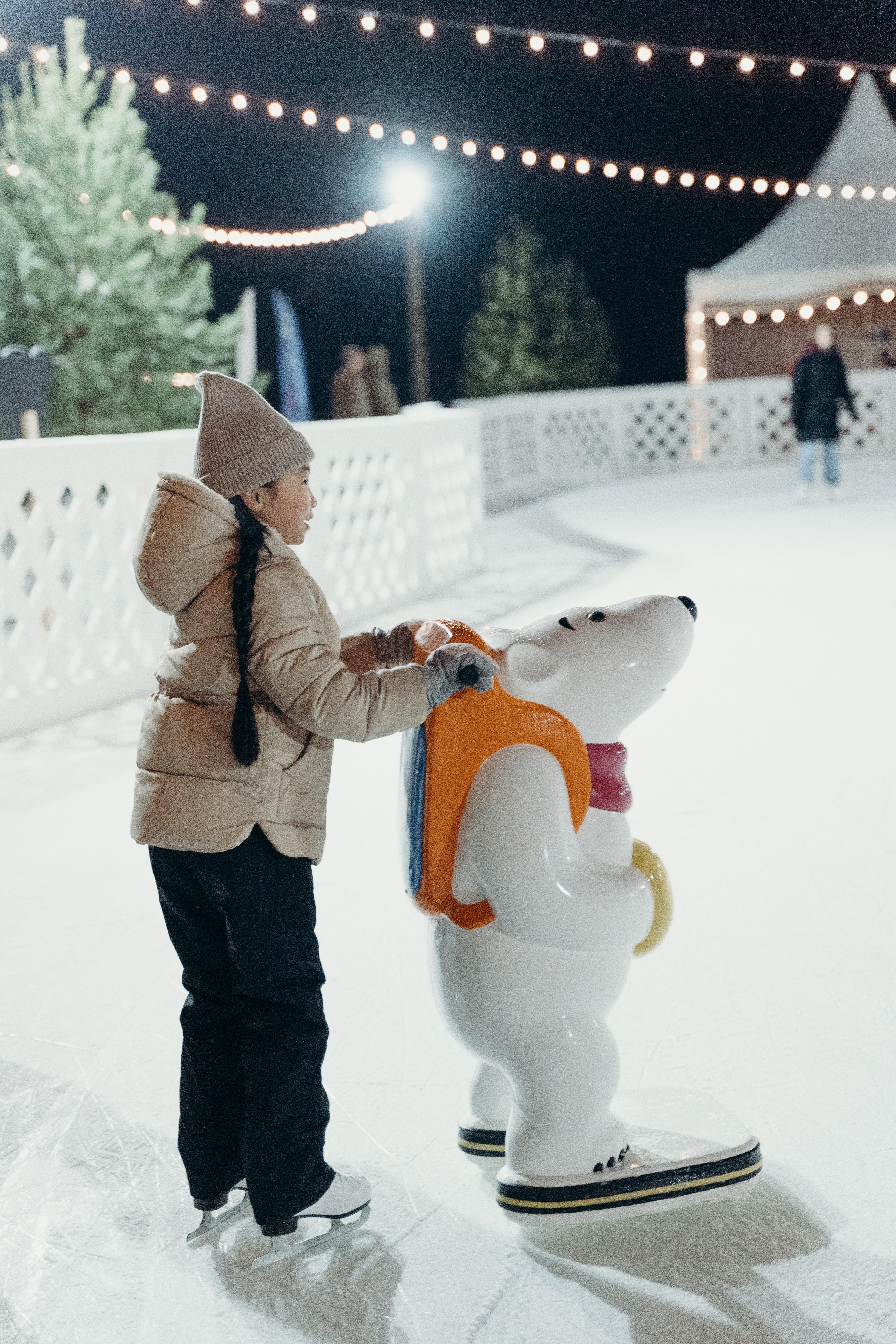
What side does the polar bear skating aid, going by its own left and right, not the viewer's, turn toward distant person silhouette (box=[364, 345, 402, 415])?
left

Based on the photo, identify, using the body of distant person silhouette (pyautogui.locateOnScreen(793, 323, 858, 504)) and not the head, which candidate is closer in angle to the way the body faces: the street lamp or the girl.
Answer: the girl

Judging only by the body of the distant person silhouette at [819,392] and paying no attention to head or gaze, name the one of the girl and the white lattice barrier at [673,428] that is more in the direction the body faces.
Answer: the girl

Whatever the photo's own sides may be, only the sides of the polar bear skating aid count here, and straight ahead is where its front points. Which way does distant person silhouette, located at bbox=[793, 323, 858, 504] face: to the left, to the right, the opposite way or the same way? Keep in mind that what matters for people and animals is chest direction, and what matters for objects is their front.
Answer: to the right

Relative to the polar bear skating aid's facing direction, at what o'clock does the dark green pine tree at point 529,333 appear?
The dark green pine tree is roughly at 9 o'clock from the polar bear skating aid.

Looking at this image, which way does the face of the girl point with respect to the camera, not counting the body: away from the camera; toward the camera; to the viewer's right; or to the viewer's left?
to the viewer's right

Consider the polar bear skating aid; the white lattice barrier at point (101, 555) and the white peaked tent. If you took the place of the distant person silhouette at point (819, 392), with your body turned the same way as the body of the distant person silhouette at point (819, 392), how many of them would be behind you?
1

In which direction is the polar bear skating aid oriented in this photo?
to the viewer's right

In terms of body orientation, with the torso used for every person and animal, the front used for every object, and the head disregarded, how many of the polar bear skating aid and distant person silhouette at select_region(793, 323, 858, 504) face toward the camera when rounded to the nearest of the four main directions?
1

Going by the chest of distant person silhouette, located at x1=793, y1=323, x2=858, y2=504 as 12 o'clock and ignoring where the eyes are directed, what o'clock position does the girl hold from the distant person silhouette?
The girl is roughly at 12 o'clock from the distant person silhouette.
